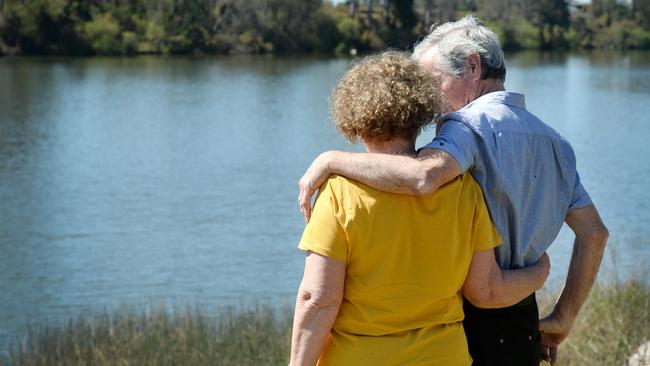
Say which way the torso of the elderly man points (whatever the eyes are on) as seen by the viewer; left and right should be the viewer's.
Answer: facing away from the viewer and to the left of the viewer

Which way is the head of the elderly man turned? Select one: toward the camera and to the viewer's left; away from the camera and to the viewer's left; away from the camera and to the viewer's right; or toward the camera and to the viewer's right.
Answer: away from the camera and to the viewer's left

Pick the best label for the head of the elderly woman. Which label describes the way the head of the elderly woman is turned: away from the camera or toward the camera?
away from the camera

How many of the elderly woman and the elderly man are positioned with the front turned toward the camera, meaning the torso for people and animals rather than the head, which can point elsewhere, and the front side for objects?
0

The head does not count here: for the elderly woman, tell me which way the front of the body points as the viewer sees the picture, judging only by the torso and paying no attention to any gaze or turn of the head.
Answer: away from the camera
